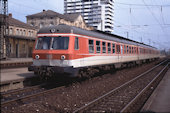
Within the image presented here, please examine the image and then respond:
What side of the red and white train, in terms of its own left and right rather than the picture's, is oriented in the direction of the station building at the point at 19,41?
right
